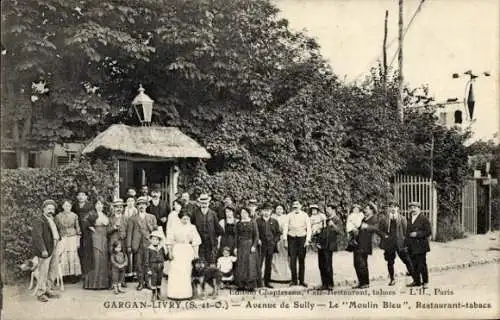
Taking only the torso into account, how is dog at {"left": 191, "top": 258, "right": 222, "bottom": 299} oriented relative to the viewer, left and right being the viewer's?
facing the viewer and to the left of the viewer

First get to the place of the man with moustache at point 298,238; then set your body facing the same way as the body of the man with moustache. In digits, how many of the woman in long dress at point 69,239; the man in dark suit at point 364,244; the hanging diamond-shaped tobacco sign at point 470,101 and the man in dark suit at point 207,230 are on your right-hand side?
2

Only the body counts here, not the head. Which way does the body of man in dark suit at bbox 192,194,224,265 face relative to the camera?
toward the camera

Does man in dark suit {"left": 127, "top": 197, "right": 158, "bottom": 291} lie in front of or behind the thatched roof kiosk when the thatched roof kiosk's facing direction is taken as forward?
in front

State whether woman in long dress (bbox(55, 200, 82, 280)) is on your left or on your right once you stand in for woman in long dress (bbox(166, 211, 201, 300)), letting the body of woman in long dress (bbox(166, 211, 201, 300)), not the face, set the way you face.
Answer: on your right

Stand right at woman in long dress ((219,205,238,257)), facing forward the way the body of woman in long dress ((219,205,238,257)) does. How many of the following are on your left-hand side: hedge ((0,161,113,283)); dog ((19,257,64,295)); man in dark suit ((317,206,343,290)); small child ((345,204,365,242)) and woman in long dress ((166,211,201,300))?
2

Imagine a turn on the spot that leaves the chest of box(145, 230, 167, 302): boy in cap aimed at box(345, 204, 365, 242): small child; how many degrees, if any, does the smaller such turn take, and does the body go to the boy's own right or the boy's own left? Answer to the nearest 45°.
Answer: approximately 90° to the boy's own left

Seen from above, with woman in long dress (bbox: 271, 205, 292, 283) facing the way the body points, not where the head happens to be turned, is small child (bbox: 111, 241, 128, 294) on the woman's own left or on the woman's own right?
on the woman's own right

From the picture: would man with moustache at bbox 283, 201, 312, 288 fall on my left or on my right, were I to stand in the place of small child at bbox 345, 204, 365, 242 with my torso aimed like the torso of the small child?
on my right

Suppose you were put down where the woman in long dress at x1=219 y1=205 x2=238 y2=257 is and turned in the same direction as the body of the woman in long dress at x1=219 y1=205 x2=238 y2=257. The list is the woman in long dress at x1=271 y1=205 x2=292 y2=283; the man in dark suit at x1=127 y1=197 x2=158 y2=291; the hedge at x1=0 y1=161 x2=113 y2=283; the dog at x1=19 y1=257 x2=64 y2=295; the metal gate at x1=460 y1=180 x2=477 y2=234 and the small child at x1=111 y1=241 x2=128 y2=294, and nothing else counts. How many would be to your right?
4

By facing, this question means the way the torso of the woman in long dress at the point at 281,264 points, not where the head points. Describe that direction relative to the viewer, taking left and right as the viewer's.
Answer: facing the viewer

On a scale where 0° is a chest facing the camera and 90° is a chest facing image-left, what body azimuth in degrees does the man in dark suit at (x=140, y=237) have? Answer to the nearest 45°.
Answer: approximately 0°

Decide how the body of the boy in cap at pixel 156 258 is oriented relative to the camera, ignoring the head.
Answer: toward the camera

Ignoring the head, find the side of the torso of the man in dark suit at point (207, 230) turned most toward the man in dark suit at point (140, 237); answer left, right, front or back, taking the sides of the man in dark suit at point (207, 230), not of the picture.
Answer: right

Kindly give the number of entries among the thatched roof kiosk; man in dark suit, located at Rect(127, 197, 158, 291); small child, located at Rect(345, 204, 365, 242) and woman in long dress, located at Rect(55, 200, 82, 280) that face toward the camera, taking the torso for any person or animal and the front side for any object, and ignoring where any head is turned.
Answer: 4

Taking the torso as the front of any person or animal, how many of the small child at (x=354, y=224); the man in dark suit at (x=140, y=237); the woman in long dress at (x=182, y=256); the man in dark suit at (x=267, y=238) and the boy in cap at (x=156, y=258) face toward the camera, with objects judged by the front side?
5

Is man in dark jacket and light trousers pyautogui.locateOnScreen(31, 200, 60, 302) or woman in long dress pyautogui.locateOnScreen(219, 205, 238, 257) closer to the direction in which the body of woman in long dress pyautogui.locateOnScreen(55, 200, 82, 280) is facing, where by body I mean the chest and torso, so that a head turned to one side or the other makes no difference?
the man in dark jacket and light trousers

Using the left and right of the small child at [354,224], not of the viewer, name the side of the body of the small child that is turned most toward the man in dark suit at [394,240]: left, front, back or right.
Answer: left

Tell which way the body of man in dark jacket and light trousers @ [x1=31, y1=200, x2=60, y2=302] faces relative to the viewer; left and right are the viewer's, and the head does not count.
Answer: facing the viewer and to the right of the viewer
